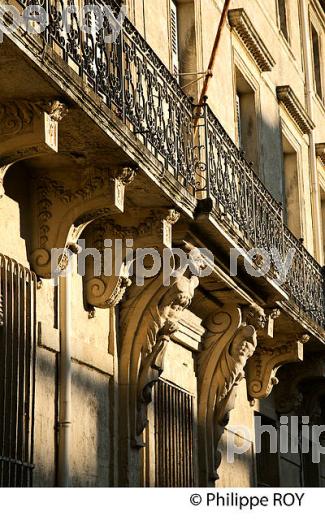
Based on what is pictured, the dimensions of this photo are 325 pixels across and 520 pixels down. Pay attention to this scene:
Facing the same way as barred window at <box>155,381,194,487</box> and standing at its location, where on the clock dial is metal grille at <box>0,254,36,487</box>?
The metal grille is roughly at 2 o'clock from the barred window.
